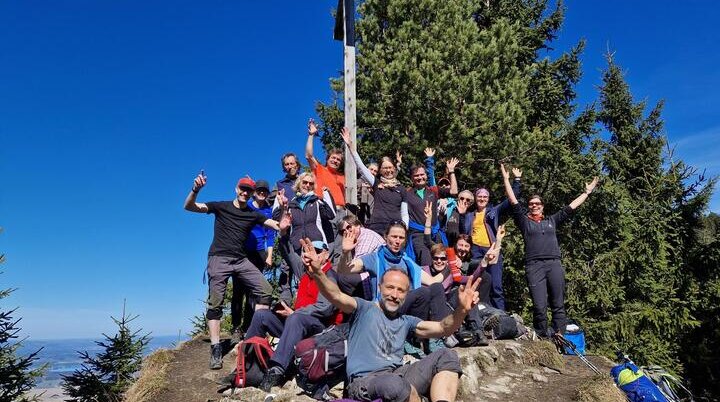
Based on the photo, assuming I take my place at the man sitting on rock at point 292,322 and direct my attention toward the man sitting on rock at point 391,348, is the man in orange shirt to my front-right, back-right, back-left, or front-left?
back-left

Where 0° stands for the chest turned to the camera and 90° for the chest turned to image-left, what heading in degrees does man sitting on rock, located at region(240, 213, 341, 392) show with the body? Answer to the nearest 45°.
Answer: approximately 45°

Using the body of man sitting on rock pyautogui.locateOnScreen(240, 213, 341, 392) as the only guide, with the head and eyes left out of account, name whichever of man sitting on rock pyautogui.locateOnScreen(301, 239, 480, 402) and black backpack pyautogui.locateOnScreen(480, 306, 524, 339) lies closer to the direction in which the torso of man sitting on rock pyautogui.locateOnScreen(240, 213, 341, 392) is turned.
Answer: the man sitting on rock

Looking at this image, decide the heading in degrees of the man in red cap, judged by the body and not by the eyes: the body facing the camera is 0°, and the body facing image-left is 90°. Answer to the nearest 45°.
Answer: approximately 0°

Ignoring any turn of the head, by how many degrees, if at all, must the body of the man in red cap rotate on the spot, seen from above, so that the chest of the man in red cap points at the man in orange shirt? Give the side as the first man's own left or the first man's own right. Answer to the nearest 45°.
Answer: approximately 135° to the first man's own left

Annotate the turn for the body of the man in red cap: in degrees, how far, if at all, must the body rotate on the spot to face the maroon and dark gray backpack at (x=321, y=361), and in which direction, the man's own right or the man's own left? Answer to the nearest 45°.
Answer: approximately 45° to the man's own left

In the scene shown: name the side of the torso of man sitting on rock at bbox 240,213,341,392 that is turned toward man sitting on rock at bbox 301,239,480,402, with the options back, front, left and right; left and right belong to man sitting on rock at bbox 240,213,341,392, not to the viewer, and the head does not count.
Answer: left

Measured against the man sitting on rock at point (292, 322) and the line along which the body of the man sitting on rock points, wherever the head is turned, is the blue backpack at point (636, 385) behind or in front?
behind

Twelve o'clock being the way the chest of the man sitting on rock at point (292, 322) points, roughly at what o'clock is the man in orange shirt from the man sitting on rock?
The man in orange shirt is roughly at 5 o'clock from the man sitting on rock.

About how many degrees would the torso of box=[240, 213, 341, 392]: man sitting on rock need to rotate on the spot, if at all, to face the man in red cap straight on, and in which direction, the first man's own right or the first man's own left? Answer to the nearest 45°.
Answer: approximately 90° to the first man's own right
